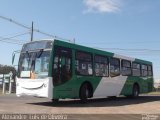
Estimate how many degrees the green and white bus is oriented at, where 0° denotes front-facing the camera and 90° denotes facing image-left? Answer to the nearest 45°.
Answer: approximately 45°
